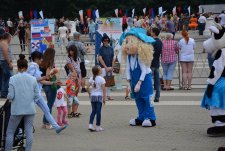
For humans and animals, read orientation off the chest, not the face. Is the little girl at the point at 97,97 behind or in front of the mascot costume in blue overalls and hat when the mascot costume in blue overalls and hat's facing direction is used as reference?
in front

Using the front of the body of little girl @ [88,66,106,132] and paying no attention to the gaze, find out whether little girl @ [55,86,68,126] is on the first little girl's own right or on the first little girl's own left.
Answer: on the first little girl's own left

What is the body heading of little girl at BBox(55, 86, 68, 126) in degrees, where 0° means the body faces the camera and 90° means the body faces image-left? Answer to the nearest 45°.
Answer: approximately 0°

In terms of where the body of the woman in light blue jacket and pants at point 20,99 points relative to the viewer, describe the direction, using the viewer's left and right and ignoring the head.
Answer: facing away from the viewer

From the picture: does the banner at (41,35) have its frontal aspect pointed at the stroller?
yes

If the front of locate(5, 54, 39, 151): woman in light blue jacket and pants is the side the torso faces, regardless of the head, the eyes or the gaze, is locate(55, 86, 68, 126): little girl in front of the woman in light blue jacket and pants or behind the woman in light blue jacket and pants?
in front

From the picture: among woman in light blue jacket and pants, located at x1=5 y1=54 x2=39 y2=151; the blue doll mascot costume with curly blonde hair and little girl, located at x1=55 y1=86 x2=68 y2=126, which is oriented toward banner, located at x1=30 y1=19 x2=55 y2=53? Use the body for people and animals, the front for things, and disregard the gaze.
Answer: the woman in light blue jacket and pants

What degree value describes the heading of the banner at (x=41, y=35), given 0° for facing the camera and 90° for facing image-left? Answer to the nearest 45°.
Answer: approximately 0°

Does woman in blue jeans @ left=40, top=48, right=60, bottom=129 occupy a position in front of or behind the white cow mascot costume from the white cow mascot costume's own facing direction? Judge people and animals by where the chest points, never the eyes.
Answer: in front

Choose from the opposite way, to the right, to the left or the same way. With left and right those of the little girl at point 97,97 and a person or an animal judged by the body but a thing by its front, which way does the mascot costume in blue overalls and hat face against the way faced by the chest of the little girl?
the opposite way

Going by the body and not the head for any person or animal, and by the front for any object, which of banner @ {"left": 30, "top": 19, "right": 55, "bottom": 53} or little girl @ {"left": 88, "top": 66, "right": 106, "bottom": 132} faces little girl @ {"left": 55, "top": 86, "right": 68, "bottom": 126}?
the banner
